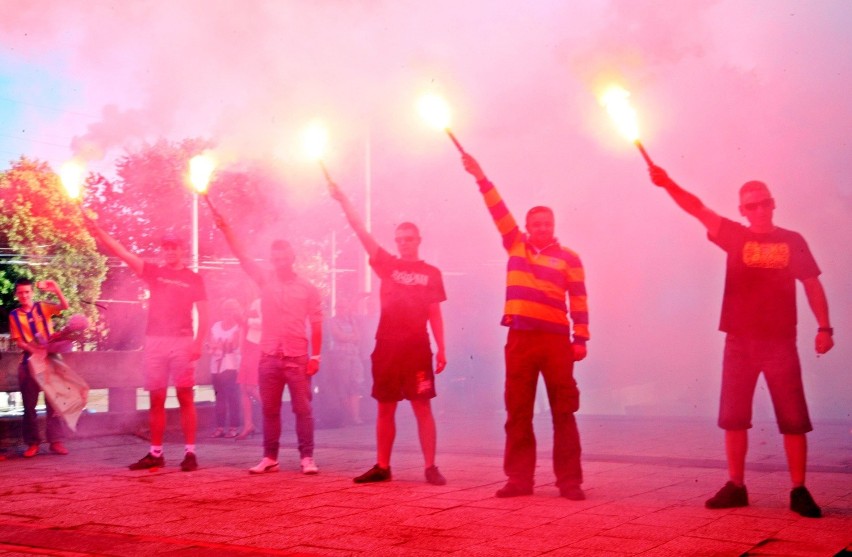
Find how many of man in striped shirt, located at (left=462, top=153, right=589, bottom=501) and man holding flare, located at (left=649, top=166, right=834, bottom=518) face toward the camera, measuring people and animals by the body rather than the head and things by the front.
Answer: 2

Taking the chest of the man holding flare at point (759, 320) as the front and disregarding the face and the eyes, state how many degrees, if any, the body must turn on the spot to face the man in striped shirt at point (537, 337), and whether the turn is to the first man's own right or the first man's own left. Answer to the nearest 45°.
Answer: approximately 90° to the first man's own right

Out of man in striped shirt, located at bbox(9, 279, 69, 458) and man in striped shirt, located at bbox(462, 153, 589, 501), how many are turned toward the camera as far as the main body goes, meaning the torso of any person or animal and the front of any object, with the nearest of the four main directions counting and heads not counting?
2

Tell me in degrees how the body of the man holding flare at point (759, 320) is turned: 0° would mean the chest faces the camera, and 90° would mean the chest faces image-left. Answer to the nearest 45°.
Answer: approximately 0°

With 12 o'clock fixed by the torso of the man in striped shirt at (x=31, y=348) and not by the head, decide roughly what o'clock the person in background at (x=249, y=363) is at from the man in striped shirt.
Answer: The person in background is roughly at 8 o'clock from the man in striped shirt.

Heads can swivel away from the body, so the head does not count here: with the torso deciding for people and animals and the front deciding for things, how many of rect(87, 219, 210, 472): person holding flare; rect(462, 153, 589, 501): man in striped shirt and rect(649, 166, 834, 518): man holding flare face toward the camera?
3

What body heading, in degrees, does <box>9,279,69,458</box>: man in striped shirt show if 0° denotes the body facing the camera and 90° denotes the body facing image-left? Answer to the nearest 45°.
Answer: approximately 0°

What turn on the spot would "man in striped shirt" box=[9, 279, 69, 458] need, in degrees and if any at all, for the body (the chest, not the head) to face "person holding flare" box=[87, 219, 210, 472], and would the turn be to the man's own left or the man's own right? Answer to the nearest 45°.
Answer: approximately 45° to the man's own left

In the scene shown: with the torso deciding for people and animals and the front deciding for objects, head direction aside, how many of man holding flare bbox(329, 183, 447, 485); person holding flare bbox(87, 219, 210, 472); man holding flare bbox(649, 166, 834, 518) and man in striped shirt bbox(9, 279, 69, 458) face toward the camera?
4

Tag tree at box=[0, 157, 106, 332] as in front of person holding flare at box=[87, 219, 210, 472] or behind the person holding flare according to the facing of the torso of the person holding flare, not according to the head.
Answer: behind

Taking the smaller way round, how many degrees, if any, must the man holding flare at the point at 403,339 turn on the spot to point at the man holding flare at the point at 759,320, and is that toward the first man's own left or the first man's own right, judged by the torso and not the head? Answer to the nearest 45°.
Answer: approximately 45° to the first man's own left
